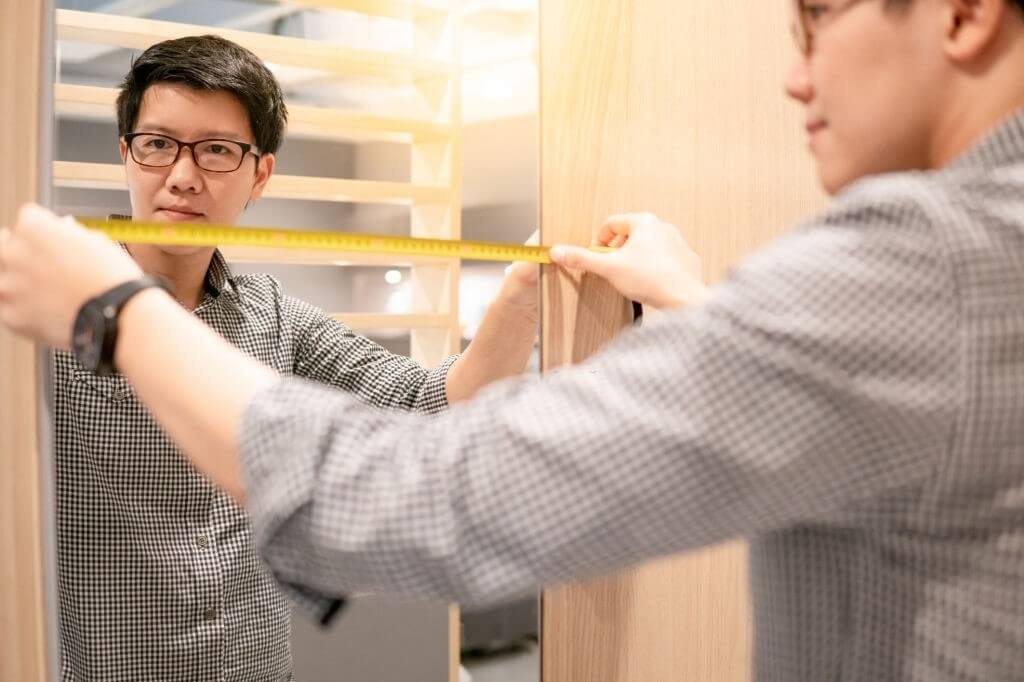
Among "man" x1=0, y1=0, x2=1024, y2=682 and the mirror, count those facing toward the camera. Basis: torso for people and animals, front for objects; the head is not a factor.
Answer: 1

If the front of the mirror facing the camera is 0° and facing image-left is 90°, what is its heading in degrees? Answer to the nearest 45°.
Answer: approximately 0°

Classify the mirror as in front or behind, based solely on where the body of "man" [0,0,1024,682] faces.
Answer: in front

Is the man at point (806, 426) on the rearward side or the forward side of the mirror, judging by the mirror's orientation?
on the forward side

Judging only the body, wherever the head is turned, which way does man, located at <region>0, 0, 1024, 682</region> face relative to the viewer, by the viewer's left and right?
facing away from the viewer and to the left of the viewer
